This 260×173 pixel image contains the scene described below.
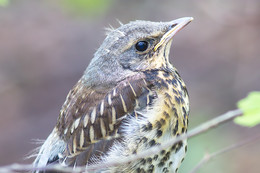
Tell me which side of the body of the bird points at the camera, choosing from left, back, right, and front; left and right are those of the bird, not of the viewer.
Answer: right
